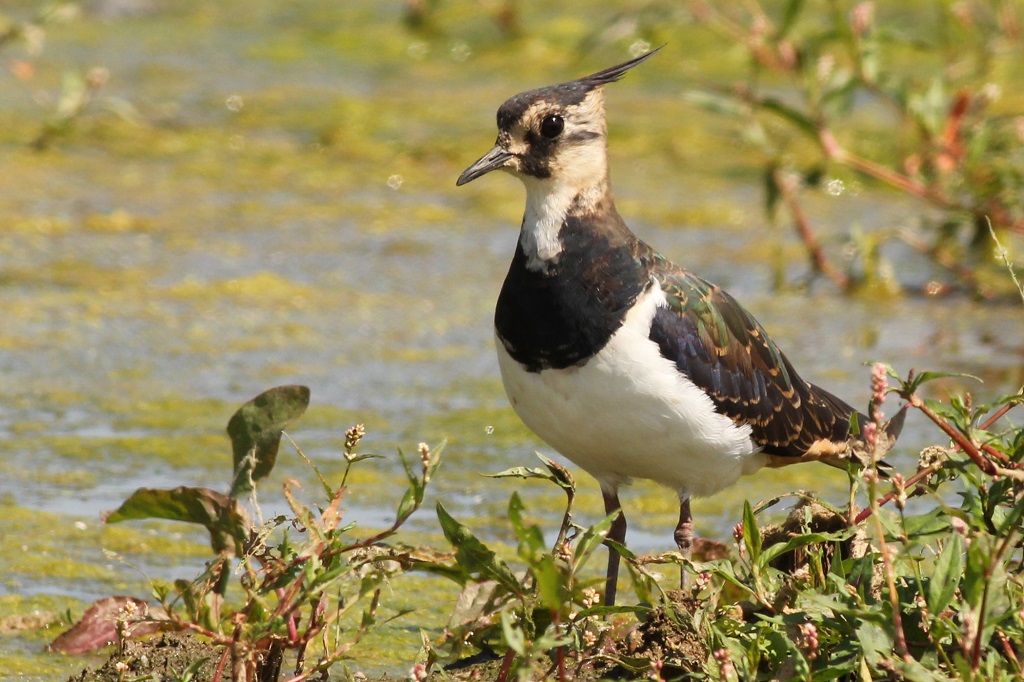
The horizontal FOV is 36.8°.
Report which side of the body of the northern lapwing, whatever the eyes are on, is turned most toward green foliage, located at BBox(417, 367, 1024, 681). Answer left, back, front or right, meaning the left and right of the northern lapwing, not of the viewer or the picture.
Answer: left

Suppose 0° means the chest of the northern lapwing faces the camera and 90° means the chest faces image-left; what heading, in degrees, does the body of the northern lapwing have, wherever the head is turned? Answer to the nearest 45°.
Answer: approximately 45°

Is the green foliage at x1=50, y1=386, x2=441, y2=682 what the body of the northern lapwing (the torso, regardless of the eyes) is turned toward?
yes

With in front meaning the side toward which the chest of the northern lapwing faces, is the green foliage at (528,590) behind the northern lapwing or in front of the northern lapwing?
in front

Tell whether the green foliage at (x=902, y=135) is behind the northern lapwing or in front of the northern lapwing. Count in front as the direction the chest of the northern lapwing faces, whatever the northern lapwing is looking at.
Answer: behind
